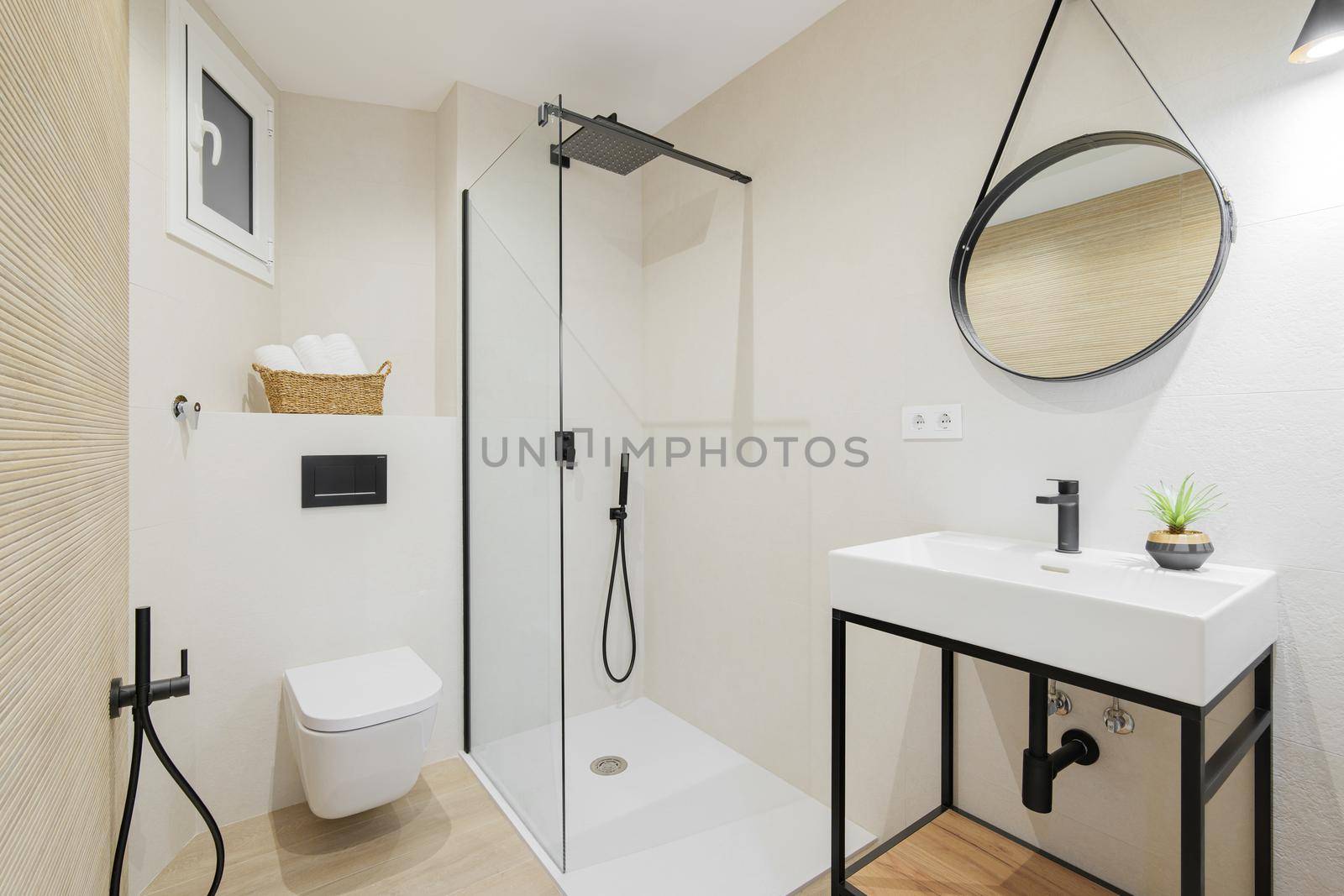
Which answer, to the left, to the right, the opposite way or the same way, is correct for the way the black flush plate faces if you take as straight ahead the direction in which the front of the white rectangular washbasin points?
to the left

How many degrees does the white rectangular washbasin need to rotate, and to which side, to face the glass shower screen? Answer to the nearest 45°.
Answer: approximately 45° to its right

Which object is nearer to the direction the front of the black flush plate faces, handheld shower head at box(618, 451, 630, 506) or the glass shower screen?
the glass shower screen

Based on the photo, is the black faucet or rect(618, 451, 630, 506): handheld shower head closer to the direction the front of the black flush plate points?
the black faucet

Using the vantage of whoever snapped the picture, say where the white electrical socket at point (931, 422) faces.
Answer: facing the viewer and to the left of the viewer

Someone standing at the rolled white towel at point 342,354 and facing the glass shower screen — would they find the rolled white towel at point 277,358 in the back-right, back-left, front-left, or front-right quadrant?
back-right

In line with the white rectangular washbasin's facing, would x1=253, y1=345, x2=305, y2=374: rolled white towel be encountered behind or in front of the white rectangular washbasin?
in front

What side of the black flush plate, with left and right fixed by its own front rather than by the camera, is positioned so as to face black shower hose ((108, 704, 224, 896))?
front

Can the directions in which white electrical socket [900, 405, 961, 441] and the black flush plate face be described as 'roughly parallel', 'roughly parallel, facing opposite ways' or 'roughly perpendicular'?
roughly perpendicular

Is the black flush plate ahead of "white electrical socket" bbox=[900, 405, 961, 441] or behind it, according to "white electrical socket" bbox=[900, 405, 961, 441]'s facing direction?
ahead

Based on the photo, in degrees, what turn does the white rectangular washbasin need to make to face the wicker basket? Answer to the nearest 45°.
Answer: approximately 45° to its right

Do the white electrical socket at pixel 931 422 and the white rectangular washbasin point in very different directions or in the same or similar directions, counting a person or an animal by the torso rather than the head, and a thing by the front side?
same or similar directions

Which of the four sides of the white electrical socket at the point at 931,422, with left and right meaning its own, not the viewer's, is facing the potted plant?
left

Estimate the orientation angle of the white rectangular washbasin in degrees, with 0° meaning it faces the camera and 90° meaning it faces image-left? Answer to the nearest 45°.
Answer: approximately 45°

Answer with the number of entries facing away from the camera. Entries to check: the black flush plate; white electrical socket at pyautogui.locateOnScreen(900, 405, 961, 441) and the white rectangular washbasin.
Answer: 0

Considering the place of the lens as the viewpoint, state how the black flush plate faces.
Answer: facing the viewer
